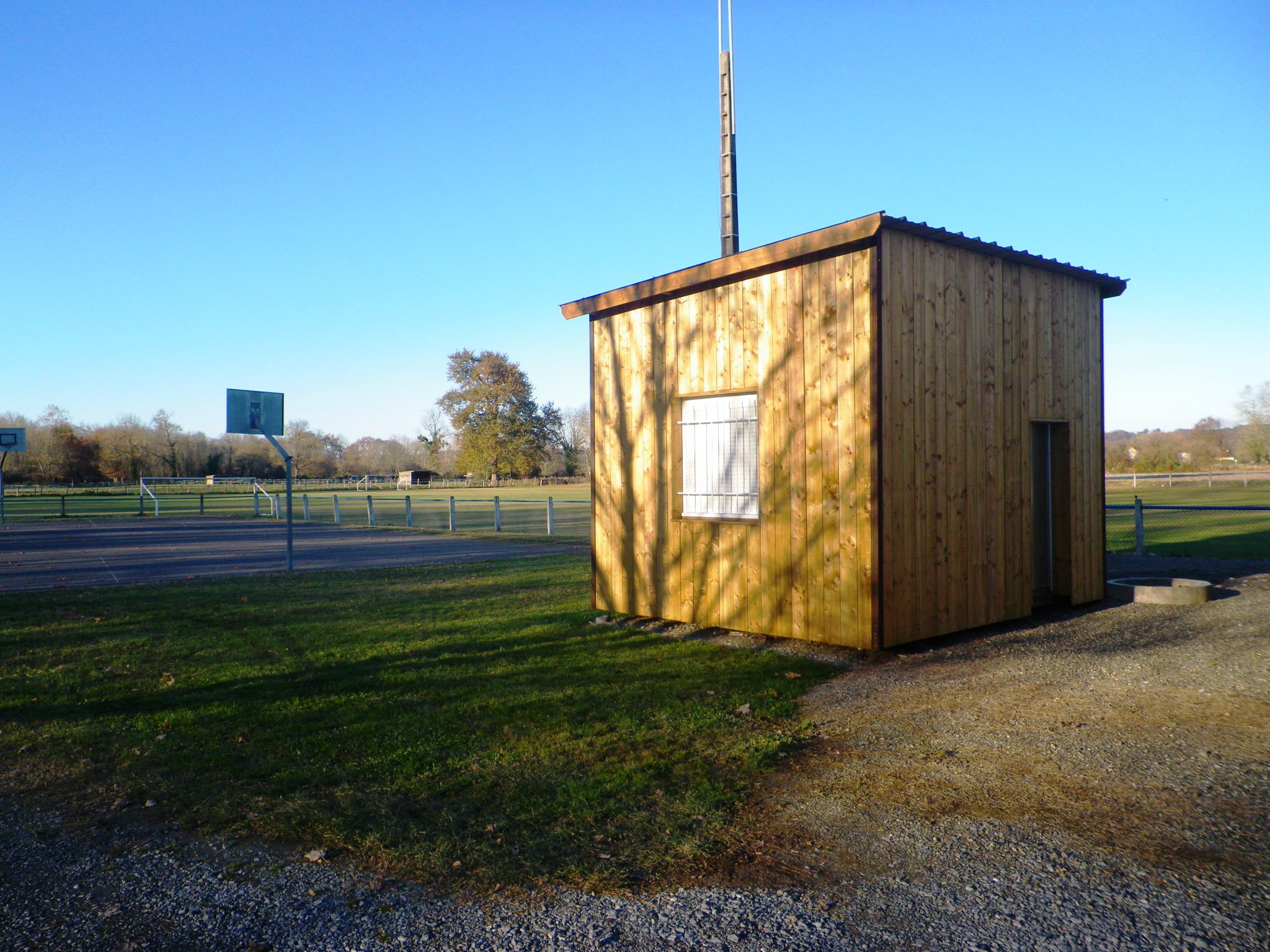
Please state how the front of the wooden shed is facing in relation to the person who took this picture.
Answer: facing the viewer and to the right of the viewer

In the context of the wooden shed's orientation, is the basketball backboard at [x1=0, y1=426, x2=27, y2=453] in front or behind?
behind

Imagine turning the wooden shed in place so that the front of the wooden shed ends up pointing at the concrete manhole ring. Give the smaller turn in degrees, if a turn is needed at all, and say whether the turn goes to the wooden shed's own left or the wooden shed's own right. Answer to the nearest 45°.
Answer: approximately 90° to the wooden shed's own left

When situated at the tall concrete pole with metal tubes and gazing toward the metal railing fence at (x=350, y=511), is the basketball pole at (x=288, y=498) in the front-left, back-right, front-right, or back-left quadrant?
front-left

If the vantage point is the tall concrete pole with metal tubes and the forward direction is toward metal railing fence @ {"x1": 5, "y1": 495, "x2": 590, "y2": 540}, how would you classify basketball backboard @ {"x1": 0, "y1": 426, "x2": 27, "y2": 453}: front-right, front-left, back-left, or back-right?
front-left

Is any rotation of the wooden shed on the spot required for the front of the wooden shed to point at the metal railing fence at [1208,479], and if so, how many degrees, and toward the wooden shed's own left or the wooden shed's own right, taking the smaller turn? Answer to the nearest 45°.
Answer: approximately 90° to the wooden shed's own left

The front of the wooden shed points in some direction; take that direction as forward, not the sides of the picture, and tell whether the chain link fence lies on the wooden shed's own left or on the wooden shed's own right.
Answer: on the wooden shed's own left

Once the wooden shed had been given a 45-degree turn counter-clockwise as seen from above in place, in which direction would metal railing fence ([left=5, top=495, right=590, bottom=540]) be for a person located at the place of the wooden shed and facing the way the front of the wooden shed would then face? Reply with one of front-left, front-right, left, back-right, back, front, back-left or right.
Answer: back-left

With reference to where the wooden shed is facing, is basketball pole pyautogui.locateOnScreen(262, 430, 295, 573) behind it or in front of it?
behind
